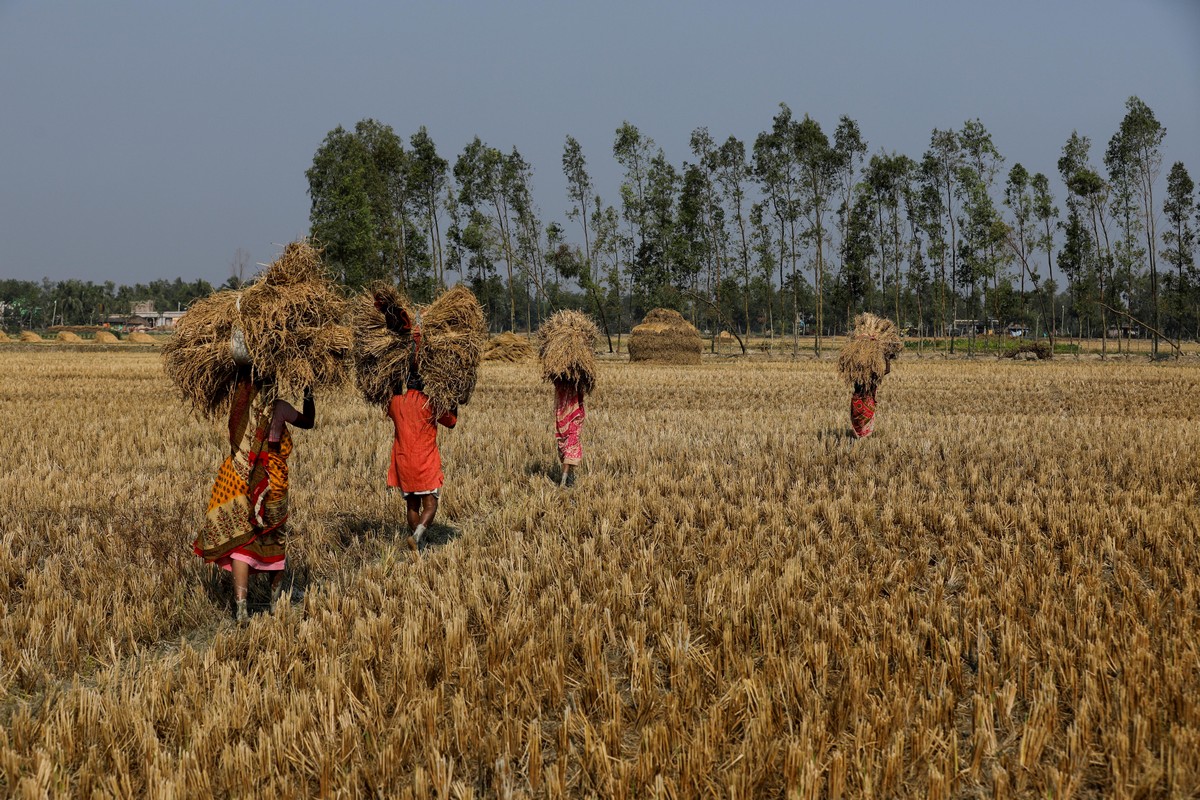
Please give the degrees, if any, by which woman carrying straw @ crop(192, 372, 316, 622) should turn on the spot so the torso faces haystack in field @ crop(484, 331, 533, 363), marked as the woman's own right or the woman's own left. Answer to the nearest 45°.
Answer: approximately 45° to the woman's own left

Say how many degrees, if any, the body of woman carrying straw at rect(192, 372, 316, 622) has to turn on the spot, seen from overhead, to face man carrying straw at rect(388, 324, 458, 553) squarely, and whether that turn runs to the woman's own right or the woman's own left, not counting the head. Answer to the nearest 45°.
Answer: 0° — they already face them

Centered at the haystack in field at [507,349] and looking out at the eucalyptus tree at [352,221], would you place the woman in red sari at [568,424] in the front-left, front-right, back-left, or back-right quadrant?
back-left

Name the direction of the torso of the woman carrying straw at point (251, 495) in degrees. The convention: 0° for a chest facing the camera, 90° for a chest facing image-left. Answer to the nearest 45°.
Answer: approximately 225°

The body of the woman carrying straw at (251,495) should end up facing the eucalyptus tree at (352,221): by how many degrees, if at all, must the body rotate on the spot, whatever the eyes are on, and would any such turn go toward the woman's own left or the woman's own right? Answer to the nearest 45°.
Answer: approximately 45° to the woman's own left
